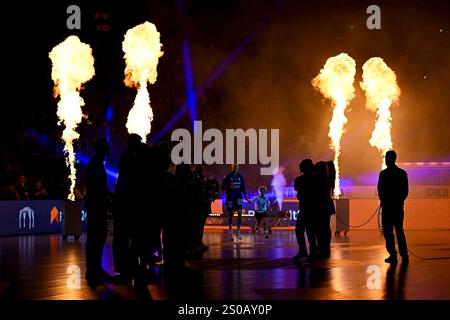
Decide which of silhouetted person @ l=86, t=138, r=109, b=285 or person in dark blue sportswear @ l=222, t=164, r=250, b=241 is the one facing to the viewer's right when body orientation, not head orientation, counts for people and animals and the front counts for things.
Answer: silhouetted person @ l=86, t=138, r=109, b=285

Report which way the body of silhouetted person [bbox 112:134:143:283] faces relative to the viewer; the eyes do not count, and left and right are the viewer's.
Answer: facing to the right of the viewer

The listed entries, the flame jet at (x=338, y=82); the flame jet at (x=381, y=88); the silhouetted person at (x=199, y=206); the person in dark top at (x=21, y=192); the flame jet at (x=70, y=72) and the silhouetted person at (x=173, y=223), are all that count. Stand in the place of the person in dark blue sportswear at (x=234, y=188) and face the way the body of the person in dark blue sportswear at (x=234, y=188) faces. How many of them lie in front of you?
2

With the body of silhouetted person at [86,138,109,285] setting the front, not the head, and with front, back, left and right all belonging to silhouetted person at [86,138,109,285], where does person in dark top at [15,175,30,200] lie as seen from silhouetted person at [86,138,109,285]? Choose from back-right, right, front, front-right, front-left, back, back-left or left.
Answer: left

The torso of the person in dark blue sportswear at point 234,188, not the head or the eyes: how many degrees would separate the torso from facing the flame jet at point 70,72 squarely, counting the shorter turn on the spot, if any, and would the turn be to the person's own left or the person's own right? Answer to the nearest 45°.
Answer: approximately 135° to the person's own right

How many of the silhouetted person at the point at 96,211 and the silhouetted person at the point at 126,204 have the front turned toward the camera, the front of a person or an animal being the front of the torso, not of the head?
0

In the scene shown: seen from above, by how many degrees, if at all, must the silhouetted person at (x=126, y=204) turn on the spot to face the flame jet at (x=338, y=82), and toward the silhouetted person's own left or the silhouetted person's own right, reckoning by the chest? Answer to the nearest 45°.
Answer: approximately 45° to the silhouetted person's own left

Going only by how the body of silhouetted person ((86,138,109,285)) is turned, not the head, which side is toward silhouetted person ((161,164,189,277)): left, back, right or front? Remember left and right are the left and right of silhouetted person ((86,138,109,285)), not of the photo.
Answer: front

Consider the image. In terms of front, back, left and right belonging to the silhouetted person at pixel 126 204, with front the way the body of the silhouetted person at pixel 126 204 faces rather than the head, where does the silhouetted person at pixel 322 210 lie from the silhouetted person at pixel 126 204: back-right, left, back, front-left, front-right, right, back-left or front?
front-left

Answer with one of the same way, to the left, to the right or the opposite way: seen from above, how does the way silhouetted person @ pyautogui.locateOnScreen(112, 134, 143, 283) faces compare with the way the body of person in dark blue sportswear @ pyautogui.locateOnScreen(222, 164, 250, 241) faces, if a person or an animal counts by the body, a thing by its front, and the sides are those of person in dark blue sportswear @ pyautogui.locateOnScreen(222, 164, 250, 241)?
to the left
